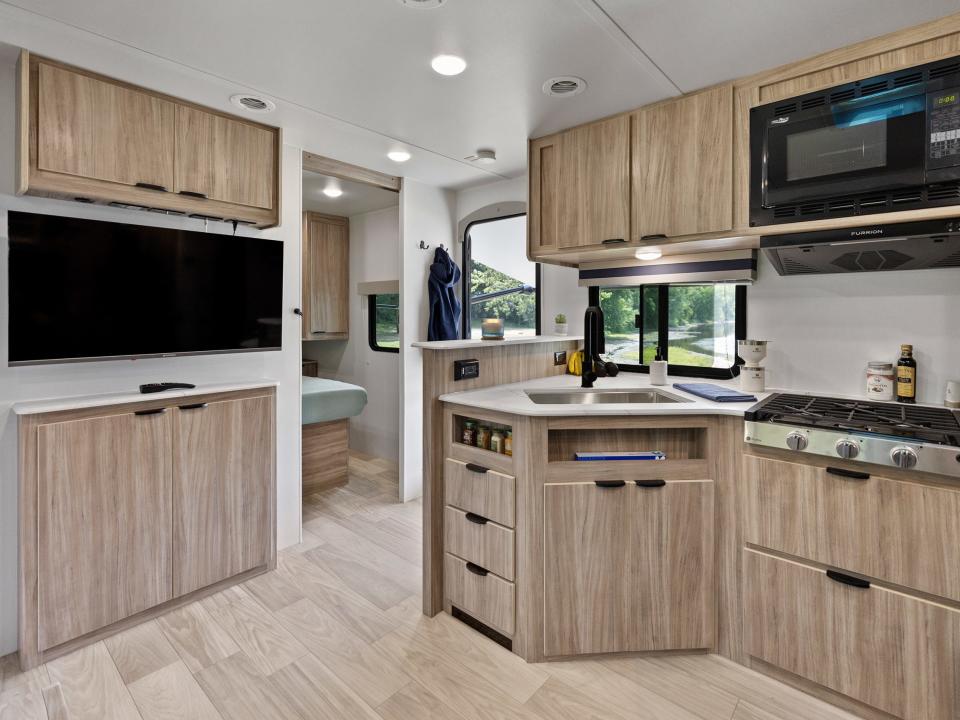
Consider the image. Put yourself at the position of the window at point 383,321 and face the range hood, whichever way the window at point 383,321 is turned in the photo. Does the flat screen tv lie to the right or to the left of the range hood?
right

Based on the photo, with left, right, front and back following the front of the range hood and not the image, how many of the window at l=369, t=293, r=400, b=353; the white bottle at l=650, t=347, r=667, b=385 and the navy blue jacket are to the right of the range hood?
3

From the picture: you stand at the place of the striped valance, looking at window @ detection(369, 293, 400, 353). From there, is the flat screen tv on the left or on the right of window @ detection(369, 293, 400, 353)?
left

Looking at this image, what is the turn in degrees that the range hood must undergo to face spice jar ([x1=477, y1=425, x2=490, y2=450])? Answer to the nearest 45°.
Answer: approximately 45° to its right

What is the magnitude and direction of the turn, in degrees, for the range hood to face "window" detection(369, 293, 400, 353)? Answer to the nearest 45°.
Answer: approximately 90° to its right
